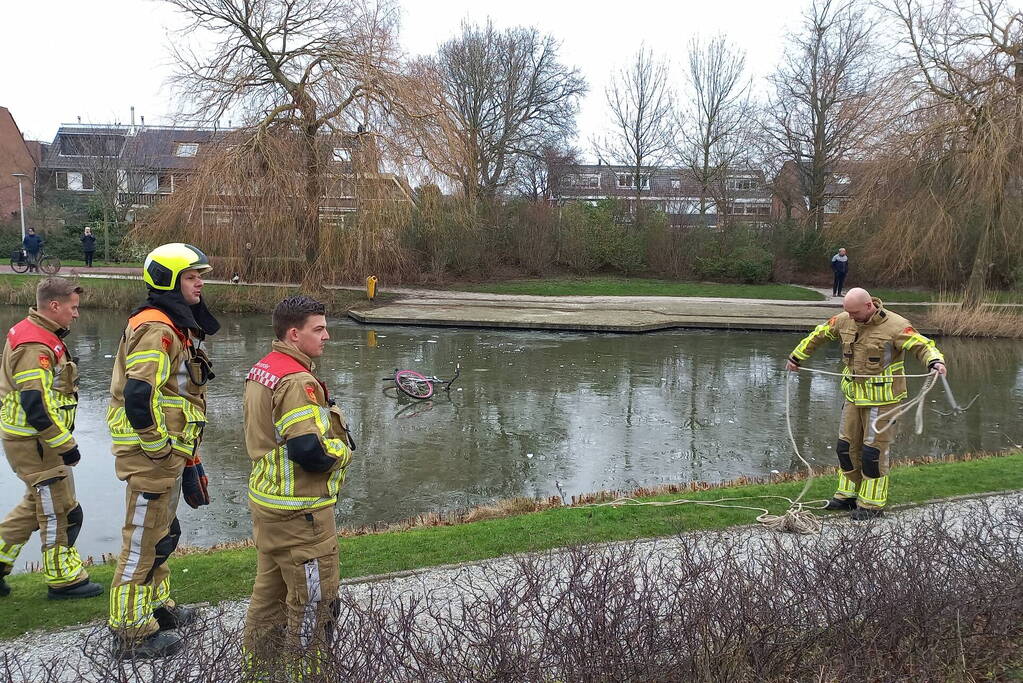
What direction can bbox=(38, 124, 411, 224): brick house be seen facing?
toward the camera

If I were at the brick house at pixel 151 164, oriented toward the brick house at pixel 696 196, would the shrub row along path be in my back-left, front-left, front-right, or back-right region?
front-right

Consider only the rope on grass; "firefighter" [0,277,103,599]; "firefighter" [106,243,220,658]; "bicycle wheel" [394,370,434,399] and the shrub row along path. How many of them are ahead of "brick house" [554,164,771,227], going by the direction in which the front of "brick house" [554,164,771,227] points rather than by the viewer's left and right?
5

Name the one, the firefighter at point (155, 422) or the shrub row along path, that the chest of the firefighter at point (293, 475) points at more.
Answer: the shrub row along path

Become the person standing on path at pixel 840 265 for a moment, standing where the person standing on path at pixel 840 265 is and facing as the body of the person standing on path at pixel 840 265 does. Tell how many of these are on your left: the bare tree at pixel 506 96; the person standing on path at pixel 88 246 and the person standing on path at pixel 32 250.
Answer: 0

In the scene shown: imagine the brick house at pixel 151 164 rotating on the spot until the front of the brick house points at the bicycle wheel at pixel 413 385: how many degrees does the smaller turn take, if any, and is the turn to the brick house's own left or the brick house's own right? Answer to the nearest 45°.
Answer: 0° — it already faces it

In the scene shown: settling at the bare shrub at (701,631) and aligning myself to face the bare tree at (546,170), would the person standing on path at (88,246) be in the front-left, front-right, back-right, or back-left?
front-left

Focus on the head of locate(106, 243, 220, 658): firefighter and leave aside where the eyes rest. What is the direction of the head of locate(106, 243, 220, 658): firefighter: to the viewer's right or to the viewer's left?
to the viewer's right

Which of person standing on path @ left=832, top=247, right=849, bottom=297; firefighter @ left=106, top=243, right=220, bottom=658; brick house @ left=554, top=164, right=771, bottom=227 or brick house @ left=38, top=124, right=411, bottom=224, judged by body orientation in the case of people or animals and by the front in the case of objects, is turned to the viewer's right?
the firefighter

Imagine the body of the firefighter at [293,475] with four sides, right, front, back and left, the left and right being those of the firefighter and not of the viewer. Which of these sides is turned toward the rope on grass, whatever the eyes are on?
front

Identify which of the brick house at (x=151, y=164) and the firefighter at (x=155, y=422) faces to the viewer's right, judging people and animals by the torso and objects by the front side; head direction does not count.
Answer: the firefighter

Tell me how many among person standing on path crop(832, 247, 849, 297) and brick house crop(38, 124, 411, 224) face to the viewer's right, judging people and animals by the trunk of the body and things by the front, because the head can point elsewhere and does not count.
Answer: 0

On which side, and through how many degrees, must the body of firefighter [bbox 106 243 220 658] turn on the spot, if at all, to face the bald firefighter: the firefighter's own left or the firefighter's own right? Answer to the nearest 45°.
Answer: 0° — they already face them

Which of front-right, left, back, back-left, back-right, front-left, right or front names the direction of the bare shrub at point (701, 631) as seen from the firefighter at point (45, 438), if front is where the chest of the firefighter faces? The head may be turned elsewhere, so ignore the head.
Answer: front-right

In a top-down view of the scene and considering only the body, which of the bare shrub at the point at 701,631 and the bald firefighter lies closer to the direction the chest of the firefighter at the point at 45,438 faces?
the bald firefighter

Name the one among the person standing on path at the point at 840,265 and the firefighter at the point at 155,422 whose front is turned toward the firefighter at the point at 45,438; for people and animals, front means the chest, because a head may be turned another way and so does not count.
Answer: the person standing on path

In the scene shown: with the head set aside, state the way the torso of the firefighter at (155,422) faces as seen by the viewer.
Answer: to the viewer's right

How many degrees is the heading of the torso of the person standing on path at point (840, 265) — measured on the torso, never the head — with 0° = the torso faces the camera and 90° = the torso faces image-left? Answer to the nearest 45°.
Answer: approximately 0°

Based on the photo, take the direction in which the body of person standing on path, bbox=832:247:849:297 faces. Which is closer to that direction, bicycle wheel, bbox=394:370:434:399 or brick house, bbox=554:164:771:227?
the bicycle wheel

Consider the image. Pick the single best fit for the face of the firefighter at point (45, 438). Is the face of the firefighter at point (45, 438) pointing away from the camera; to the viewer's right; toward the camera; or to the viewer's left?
to the viewer's right

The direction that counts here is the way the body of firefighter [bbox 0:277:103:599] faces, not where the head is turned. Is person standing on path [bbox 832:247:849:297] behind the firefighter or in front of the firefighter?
in front

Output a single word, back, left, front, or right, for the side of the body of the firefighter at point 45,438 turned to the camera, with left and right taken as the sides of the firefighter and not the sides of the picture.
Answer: right
